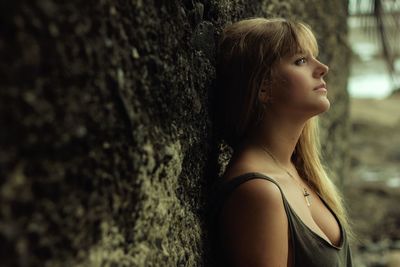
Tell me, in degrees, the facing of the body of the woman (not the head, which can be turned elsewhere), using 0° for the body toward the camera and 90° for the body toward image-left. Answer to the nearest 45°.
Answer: approximately 270°

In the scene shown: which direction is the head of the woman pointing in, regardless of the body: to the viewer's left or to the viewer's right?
to the viewer's right
